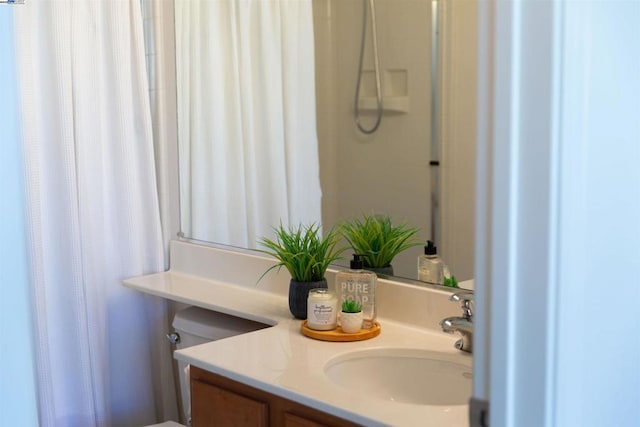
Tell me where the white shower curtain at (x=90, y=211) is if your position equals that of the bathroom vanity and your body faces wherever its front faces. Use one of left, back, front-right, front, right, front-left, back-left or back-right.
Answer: right

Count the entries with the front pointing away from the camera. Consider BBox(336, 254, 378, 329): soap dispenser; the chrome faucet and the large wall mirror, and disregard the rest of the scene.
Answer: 0

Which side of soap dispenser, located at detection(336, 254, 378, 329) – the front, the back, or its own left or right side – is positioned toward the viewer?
front

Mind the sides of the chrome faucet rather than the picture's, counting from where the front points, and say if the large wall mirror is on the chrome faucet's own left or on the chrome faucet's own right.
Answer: on the chrome faucet's own right

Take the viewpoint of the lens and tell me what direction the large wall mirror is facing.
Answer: facing the viewer and to the left of the viewer

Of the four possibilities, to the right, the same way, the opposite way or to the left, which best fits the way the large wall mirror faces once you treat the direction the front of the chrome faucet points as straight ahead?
the same way

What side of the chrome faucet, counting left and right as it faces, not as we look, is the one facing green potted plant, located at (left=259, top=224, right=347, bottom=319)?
right

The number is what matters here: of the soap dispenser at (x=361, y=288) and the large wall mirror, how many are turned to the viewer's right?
0
